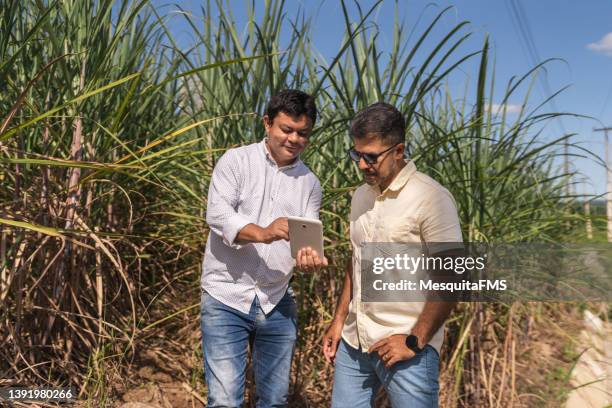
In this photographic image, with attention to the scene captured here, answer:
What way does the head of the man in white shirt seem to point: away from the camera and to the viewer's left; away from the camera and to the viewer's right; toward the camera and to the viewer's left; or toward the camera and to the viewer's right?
toward the camera and to the viewer's right

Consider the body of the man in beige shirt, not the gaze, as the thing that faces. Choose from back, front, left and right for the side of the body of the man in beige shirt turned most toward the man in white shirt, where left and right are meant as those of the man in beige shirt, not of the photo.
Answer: right

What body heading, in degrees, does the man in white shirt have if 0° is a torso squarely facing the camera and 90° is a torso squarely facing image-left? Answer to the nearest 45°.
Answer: approximately 315°

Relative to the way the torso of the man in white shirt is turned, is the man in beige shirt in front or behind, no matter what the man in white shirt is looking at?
in front

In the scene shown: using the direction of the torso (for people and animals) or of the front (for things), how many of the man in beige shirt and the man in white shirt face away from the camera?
0

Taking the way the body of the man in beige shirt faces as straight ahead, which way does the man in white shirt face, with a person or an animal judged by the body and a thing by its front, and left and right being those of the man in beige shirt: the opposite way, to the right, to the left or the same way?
to the left

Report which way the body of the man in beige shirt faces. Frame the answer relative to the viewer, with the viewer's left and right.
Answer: facing the viewer and to the left of the viewer
